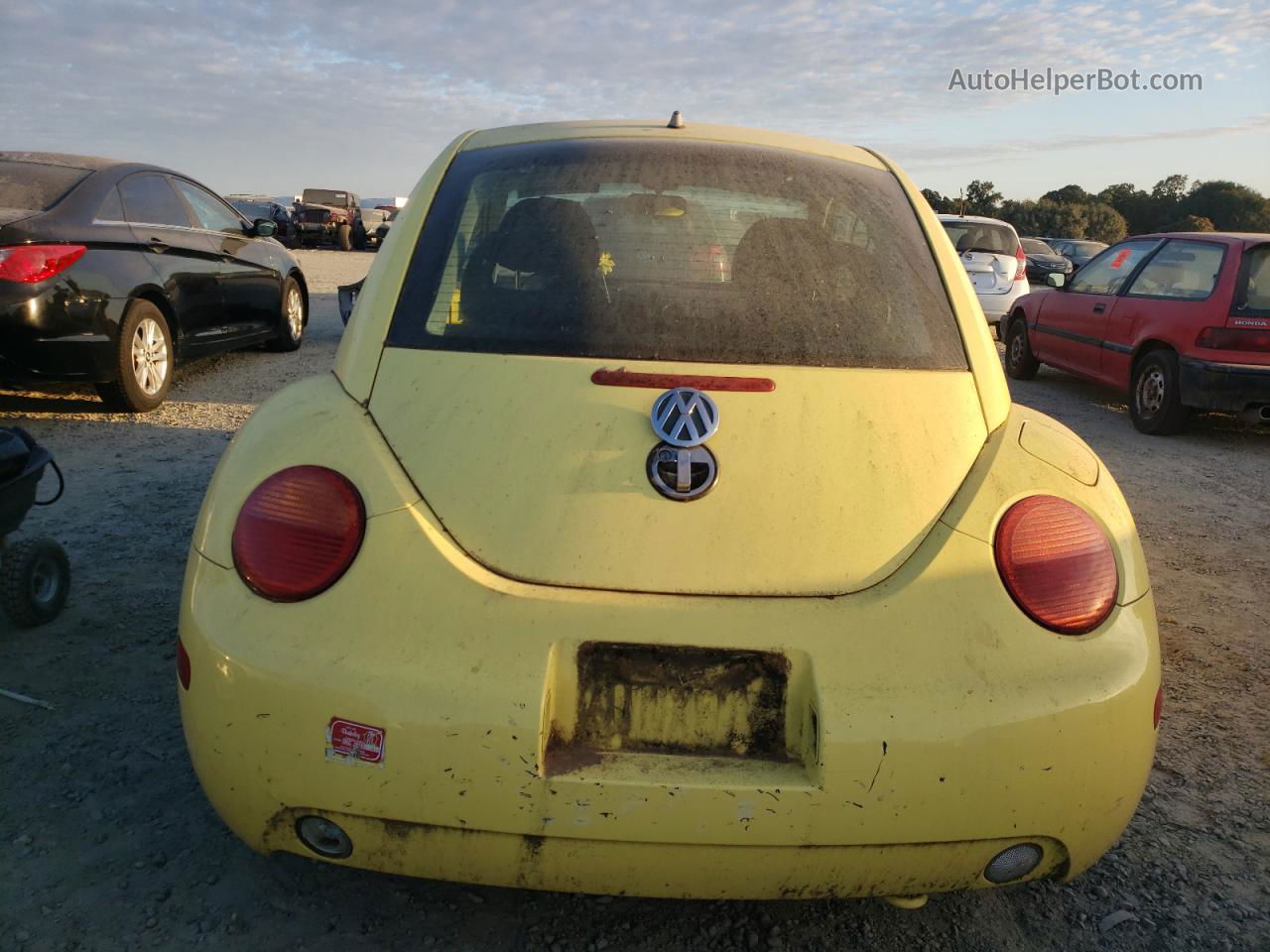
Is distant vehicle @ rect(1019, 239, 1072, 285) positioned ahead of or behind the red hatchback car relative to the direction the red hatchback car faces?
ahead

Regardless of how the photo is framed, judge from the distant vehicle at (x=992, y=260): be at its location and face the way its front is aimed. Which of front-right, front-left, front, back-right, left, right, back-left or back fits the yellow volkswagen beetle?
back

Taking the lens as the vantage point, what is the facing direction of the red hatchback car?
facing away from the viewer and to the left of the viewer

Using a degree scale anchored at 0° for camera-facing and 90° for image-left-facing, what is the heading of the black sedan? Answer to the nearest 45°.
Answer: approximately 225°

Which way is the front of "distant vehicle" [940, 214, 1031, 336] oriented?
away from the camera

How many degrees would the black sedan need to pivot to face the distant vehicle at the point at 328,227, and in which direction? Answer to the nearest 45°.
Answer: approximately 45° to its left

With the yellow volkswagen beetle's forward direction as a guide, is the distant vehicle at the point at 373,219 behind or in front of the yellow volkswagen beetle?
in front

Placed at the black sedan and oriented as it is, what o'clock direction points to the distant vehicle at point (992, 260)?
The distant vehicle is roughly at 1 o'clock from the black sedan.

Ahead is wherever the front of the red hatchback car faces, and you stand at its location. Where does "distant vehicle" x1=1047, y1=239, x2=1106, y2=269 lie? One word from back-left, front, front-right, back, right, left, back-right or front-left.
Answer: front-right

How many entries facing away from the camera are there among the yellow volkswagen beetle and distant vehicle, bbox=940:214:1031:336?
2

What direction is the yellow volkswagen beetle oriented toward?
away from the camera
